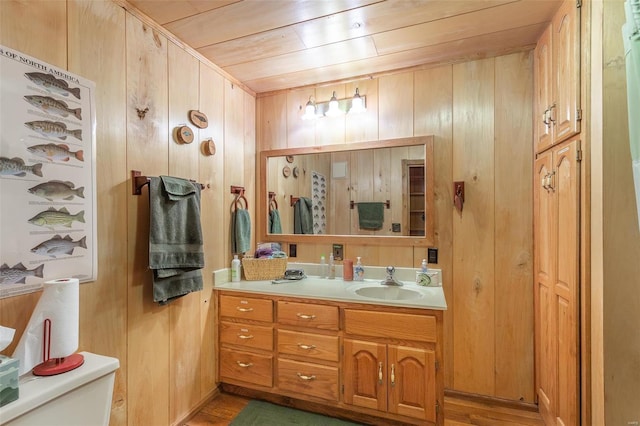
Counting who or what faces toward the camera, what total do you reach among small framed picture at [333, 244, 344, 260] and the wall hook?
2

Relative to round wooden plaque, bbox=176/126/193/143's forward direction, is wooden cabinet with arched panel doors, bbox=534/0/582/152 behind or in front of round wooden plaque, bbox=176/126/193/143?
in front

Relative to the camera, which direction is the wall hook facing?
toward the camera

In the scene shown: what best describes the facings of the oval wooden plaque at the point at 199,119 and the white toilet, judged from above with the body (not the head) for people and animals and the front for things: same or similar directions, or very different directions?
same or similar directions

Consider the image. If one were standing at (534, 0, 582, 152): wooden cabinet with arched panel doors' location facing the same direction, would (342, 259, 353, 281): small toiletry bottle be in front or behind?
in front

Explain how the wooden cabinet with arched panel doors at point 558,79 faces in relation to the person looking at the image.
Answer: facing to the left of the viewer

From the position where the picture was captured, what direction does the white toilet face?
facing the viewer and to the right of the viewer

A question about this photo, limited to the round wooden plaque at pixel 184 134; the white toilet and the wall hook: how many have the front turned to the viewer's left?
0

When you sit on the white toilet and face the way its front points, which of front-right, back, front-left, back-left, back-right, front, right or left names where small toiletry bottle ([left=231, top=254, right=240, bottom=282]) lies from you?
left

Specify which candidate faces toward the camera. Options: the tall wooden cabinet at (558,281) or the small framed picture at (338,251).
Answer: the small framed picture

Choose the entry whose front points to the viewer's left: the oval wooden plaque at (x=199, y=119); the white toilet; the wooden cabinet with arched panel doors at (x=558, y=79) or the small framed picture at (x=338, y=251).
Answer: the wooden cabinet with arched panel doors

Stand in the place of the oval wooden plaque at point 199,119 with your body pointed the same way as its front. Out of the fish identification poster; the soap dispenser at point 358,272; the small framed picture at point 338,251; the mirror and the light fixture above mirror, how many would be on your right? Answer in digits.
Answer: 1

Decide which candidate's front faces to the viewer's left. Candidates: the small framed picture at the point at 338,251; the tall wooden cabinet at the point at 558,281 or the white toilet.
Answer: the tall wooden cabinet

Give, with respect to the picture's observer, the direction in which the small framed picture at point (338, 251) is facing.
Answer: facing the viewer

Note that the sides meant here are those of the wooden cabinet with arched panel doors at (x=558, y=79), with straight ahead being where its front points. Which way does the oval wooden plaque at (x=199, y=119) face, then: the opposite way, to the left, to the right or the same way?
the opposite way
